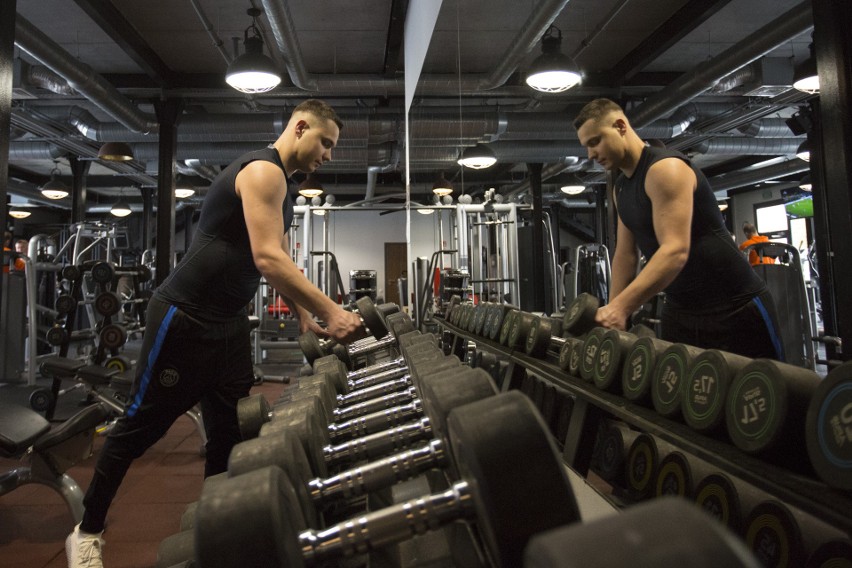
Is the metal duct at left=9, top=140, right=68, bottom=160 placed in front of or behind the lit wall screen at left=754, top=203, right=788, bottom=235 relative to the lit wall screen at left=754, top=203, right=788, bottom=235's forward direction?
in front

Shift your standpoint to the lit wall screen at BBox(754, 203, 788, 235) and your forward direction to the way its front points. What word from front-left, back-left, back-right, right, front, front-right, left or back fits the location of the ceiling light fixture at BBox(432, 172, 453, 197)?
front-right

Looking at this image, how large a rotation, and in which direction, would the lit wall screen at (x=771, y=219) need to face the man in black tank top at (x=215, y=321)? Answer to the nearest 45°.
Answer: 0° — it already faces them

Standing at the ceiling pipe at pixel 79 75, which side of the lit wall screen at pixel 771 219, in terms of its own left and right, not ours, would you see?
front

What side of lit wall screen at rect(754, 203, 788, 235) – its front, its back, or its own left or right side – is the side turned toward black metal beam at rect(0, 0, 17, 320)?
front

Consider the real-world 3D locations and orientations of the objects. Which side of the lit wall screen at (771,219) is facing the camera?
front

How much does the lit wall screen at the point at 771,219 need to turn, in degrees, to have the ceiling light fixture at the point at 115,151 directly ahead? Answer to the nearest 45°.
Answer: approximately 45° to its right

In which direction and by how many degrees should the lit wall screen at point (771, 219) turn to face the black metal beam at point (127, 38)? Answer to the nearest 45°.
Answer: approximately 45° to its right

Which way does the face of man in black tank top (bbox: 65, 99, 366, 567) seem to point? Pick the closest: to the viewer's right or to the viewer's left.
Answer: to the viewer's right
